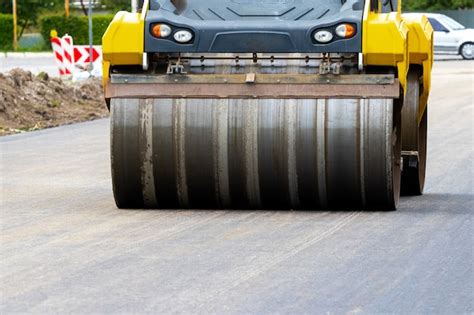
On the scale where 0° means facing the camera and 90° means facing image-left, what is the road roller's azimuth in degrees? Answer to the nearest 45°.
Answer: approximately 0°

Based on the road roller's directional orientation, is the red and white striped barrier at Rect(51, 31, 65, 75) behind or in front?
behind

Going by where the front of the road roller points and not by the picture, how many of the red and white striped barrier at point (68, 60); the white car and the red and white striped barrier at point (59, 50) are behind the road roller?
3

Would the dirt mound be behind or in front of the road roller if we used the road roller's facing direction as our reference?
behind

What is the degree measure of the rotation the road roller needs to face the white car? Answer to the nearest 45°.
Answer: approximately 180°

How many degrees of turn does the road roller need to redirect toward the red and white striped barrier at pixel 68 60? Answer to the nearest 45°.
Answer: approximately 180°

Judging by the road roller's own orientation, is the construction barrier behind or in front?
behind
